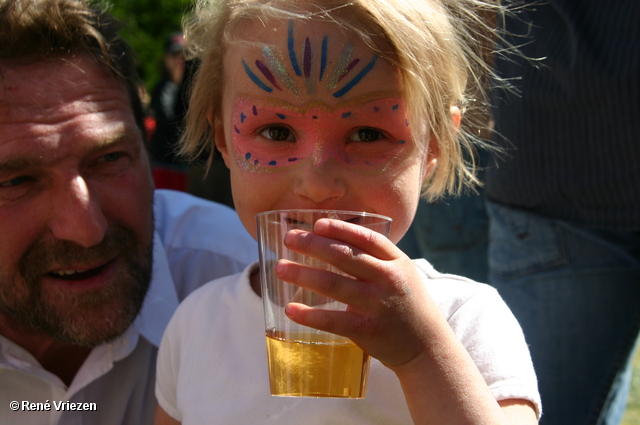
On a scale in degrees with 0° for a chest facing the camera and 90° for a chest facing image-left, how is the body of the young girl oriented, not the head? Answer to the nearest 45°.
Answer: approximately 0°

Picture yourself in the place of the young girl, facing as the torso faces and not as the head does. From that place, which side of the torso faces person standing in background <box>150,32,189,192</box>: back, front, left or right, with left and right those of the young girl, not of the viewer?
back
